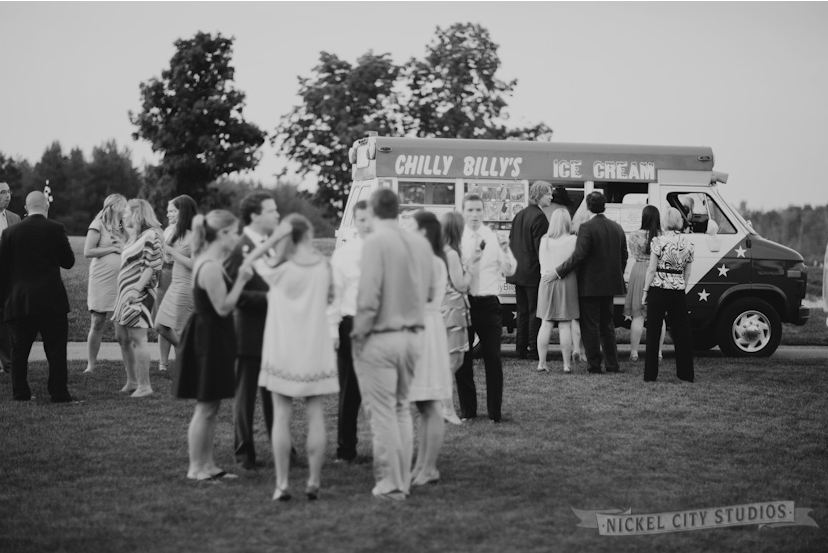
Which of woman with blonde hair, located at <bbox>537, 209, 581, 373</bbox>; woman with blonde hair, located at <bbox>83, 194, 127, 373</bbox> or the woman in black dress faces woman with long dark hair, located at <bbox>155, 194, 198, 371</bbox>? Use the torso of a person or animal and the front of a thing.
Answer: woman with blonde hair, located at <bbox>83, 194, 127, 373</bbox>

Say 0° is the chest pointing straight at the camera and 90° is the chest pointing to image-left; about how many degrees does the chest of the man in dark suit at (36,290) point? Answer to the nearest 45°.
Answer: approximately 180°

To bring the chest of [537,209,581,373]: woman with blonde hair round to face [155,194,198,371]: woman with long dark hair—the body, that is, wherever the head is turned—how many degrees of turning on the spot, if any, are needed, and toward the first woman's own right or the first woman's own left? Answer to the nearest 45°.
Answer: approximately 135° to the first woman's own left

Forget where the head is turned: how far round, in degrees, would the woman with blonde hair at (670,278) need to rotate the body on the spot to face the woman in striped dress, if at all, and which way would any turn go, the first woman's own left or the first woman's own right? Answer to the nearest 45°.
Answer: approximately 135° to the first woman's own left

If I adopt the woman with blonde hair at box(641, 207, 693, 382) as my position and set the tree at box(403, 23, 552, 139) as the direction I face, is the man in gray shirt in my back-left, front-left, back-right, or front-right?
back-left

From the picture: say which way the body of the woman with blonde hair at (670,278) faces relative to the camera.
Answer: away from the camera

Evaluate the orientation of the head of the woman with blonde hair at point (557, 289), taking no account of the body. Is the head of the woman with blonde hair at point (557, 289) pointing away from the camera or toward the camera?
away from the camera

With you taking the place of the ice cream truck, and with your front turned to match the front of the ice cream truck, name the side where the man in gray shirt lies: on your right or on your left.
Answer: on your right

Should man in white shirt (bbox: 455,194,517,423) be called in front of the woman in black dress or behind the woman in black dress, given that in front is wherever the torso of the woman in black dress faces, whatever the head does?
in front

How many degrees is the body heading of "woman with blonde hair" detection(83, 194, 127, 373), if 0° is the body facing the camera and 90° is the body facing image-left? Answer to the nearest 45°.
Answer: approximately 315°

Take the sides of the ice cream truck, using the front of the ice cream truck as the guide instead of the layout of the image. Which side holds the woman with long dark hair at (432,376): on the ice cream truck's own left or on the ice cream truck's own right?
on the ice cream truck's own right

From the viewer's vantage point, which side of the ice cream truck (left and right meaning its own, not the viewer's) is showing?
right
